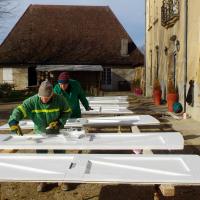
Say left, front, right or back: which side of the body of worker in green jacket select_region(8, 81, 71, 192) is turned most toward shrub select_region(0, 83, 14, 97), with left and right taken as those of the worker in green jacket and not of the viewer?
back

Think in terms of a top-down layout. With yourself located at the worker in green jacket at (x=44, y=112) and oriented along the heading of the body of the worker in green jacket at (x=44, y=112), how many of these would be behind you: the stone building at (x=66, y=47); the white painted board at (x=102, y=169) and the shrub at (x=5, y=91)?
2

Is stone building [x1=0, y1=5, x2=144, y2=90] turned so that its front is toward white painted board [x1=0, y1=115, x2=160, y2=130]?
yes

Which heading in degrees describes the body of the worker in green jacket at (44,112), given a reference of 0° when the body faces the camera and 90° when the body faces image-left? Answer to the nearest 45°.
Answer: approximately 0°

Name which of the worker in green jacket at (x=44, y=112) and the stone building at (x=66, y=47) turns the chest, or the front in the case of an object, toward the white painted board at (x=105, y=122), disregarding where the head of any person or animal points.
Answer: the stone building

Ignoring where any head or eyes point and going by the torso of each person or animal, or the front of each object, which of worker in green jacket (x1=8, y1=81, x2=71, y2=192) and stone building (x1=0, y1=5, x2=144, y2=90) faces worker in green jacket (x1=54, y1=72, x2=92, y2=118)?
the stone building

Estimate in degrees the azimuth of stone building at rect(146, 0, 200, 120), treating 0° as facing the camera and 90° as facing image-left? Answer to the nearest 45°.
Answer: approximately 90°

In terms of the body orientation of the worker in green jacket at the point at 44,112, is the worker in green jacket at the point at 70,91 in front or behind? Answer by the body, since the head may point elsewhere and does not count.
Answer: behind

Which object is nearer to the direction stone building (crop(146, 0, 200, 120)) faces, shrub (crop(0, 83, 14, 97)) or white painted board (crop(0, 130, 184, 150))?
the shrub

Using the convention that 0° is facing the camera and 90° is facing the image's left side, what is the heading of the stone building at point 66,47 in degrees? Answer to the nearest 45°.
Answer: approximately 0°

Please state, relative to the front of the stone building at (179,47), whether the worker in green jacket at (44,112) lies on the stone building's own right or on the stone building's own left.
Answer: on the stone building's own left

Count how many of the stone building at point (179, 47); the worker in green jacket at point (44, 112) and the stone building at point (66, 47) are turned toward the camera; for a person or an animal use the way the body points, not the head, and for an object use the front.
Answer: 2
